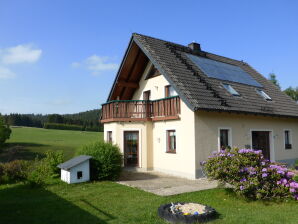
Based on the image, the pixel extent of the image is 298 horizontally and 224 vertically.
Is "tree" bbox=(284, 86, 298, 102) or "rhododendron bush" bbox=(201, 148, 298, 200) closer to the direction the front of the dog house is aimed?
the rhododendron bush

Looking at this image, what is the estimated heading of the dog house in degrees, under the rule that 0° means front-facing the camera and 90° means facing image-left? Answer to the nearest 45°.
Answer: approximately 315°

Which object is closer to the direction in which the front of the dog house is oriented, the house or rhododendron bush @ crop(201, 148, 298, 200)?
the rhododendron bush

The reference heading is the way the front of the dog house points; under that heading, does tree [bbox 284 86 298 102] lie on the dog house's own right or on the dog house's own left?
on the dog house's own left

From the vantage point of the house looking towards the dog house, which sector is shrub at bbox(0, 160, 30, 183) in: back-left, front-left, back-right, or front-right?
front-right
